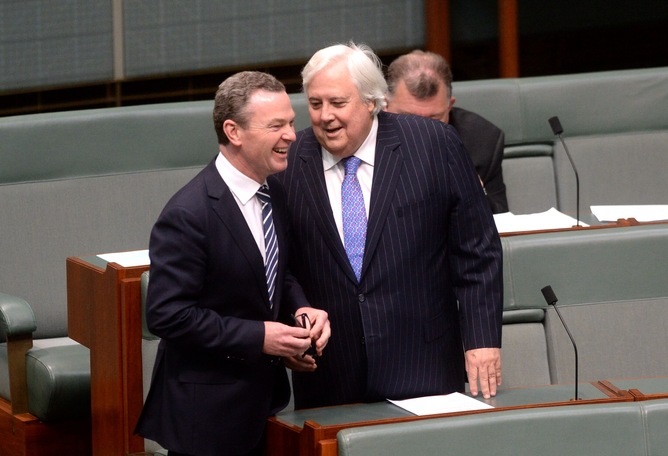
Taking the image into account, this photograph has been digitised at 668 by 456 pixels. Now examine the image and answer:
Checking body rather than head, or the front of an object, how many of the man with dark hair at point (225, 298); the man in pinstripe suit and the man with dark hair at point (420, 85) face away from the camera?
0

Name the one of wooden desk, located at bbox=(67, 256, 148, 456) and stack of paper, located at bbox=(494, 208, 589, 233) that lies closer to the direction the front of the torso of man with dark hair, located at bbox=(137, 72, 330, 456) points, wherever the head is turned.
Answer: the stack of paper

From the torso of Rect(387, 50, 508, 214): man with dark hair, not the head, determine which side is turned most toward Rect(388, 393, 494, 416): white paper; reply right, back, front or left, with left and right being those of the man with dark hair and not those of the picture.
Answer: front

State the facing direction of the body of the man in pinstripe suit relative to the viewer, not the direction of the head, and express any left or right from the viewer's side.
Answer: facing the viewer and to the left of the viewer

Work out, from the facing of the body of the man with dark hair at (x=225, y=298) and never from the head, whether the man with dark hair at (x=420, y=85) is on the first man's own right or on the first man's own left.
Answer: on the first man's own left

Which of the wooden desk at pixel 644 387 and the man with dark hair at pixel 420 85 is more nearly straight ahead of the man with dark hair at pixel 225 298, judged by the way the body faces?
the wooden desk

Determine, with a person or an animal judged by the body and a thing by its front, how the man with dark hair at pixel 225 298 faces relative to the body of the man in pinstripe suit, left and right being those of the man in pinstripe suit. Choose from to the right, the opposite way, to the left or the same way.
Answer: to the left

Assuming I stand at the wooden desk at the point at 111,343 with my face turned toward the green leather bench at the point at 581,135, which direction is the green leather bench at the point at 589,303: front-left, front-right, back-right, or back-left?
front-right

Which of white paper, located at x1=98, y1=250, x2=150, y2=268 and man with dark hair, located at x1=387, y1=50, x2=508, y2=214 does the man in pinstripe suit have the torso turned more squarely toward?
the white paper

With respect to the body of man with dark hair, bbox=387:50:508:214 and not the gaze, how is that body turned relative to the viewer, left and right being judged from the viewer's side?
facing the viewer

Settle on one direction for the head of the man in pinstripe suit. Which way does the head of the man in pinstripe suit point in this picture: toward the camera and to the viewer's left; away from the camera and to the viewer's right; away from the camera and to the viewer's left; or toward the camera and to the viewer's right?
toward the camera and to the viewer's left

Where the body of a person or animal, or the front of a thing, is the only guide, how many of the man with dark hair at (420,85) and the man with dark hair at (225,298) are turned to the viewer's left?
0

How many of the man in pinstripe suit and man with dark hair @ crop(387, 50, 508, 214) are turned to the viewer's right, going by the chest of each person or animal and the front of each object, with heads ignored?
0

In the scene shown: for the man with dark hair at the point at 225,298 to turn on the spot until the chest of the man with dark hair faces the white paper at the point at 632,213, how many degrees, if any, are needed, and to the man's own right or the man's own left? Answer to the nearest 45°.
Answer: approximately 90° to the man's own left
